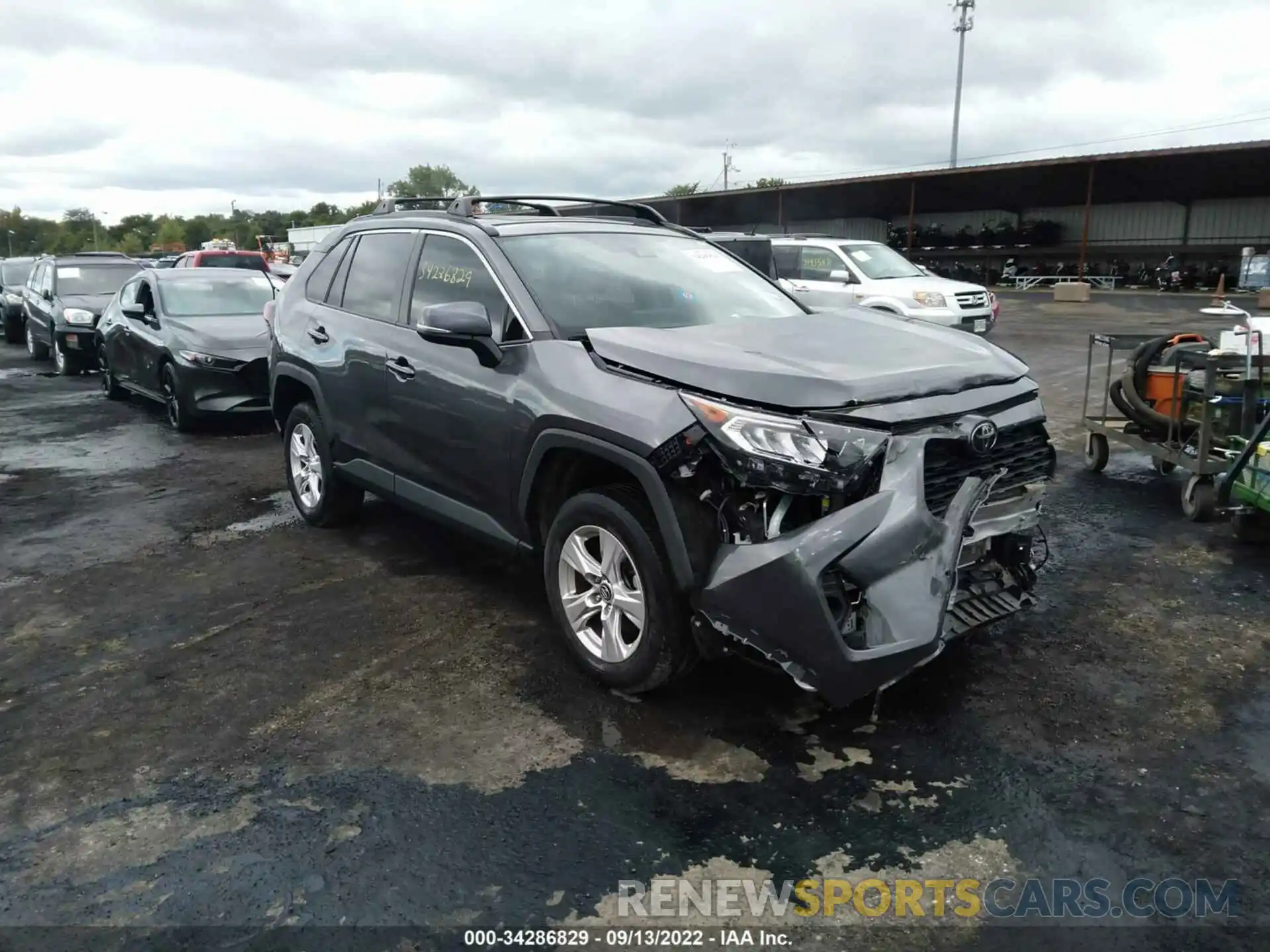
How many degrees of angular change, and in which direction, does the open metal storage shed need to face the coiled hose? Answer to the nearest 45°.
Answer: approximately 45° to its left

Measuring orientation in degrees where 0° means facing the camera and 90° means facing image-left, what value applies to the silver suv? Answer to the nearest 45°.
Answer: approximately 315°

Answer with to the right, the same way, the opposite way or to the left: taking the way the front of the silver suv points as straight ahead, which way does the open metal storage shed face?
to the right

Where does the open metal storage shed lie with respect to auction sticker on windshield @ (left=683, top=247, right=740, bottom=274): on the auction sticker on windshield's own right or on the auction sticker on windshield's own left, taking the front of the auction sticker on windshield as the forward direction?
on the auction sticker on windshield's own left

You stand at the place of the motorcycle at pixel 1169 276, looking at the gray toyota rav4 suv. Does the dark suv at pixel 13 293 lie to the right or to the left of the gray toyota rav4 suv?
right

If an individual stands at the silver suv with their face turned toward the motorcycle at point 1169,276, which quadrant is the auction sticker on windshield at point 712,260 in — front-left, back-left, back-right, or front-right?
back-right

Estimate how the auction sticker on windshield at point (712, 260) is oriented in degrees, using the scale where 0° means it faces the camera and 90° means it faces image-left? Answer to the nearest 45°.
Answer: approximately 315°

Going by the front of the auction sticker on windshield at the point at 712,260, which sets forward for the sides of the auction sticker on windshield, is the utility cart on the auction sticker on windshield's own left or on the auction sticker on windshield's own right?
on the auction sticker on windshield's own left

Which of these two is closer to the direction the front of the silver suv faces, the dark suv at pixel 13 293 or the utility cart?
the utility cart

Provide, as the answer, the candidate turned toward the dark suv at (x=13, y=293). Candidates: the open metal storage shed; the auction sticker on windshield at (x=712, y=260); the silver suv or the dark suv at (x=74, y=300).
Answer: the open metal storage shed

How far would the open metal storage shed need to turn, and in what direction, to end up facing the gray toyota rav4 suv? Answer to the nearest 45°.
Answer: approximately 45° to its left

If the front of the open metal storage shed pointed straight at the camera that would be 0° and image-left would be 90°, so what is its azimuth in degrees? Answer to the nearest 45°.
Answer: approximately 45°
